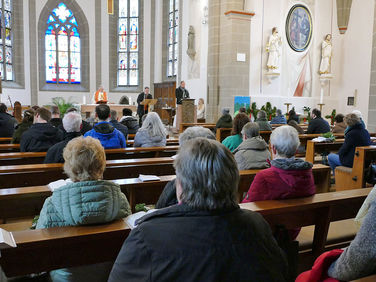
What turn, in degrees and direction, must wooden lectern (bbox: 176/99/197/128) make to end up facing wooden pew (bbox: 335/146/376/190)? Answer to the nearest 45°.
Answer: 0° — it already faces it

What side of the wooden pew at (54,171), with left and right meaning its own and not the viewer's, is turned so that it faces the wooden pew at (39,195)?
back

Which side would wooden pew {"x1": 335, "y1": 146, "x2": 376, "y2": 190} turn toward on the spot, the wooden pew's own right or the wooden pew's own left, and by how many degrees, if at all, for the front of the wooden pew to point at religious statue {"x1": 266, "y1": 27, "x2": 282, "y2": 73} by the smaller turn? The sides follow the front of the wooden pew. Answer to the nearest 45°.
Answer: approximately 45° to the wooden pew's own right

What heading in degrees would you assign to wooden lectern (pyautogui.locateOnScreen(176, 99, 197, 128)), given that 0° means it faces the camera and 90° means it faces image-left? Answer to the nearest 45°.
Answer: approximately 0°

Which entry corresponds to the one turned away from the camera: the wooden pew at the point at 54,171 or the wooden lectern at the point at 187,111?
the wooden pew

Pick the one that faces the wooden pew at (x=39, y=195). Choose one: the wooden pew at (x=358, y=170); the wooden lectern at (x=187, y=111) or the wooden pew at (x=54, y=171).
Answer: the wooden lectern

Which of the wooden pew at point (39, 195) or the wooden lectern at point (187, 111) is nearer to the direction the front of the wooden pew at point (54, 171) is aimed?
the wooden lectern

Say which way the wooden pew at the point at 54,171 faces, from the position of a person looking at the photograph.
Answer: facing away from the viewer

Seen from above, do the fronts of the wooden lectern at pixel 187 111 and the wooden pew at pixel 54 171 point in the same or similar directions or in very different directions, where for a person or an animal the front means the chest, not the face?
very different directions

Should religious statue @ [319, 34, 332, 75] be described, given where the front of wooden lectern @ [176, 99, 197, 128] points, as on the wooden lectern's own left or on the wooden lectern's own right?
on the wooden lectern's own left

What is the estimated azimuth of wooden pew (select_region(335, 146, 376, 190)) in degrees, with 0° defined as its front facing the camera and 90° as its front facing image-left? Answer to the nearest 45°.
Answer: approximately 135°

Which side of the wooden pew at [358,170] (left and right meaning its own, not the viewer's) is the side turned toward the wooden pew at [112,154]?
left
